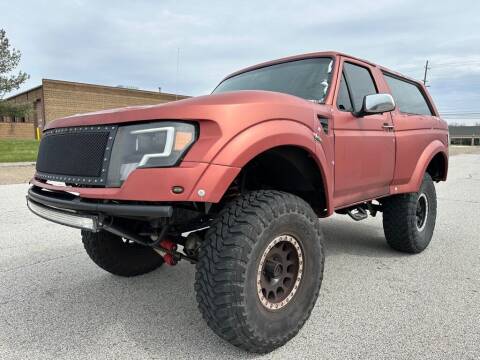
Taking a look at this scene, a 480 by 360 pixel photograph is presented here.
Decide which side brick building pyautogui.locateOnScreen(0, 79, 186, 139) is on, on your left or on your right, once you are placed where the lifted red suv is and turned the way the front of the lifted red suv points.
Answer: on your right

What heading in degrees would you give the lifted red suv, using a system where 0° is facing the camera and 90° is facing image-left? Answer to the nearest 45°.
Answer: approximately 45°
